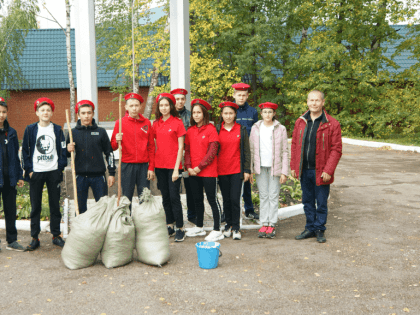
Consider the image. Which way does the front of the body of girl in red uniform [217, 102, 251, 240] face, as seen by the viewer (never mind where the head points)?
toward the camera

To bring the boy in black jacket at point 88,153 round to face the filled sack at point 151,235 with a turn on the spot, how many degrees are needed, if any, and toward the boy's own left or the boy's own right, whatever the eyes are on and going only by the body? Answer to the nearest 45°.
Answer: approximately 45° to the boy's own left

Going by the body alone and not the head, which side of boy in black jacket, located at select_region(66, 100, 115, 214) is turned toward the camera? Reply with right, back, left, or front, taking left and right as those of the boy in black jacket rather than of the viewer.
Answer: front

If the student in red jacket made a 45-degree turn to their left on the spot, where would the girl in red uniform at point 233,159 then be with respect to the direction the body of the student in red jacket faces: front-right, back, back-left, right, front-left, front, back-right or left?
front-left

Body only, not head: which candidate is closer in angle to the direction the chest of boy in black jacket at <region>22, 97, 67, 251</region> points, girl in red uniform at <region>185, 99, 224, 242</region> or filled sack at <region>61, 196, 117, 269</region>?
the filled sack

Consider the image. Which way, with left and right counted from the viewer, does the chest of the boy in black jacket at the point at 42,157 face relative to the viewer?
facing the viewer

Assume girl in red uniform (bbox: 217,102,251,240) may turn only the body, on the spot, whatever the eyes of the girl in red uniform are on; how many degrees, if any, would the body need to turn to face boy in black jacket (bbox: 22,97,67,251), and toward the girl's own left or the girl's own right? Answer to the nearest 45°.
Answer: approximately 90° to the girl's own right

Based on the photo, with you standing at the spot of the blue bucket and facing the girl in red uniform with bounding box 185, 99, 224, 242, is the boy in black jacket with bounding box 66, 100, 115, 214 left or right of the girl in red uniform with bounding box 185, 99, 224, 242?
left
